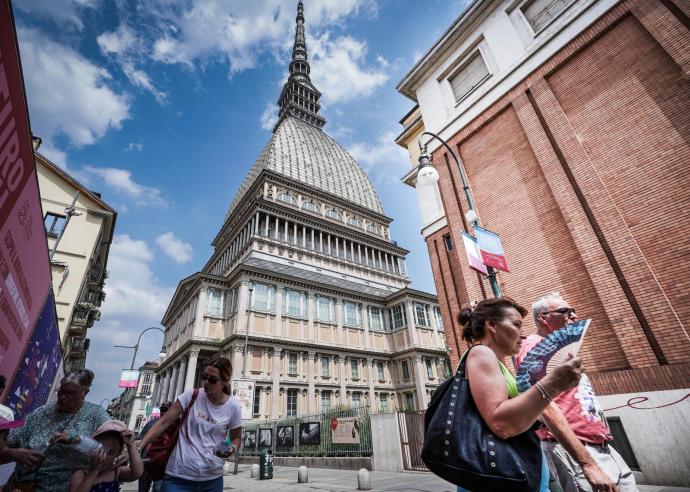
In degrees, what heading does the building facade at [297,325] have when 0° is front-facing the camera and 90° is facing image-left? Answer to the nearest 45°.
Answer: approximately 45°

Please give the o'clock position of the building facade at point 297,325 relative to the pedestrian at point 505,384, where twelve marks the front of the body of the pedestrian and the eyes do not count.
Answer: The building facade is roughly at 8 o'clock from the pedestrian.

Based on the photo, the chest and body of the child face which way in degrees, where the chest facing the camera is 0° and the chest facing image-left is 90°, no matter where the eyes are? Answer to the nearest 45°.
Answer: approximately 0°

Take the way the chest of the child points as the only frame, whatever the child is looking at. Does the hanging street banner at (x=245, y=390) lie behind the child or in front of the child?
behind

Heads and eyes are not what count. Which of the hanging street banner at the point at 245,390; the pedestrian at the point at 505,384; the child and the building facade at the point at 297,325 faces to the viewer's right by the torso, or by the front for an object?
the pedestrian

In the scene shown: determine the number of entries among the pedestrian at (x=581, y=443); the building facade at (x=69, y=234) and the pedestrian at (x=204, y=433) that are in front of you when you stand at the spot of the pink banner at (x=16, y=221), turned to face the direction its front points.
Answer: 2

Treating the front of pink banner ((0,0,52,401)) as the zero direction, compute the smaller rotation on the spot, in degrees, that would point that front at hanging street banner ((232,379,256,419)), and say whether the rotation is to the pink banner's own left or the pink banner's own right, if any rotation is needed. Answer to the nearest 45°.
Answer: approximately 90° to the pink banner's own left

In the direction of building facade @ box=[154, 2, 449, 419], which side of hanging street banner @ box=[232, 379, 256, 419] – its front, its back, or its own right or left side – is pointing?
back

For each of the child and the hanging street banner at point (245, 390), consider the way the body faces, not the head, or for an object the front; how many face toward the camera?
2
